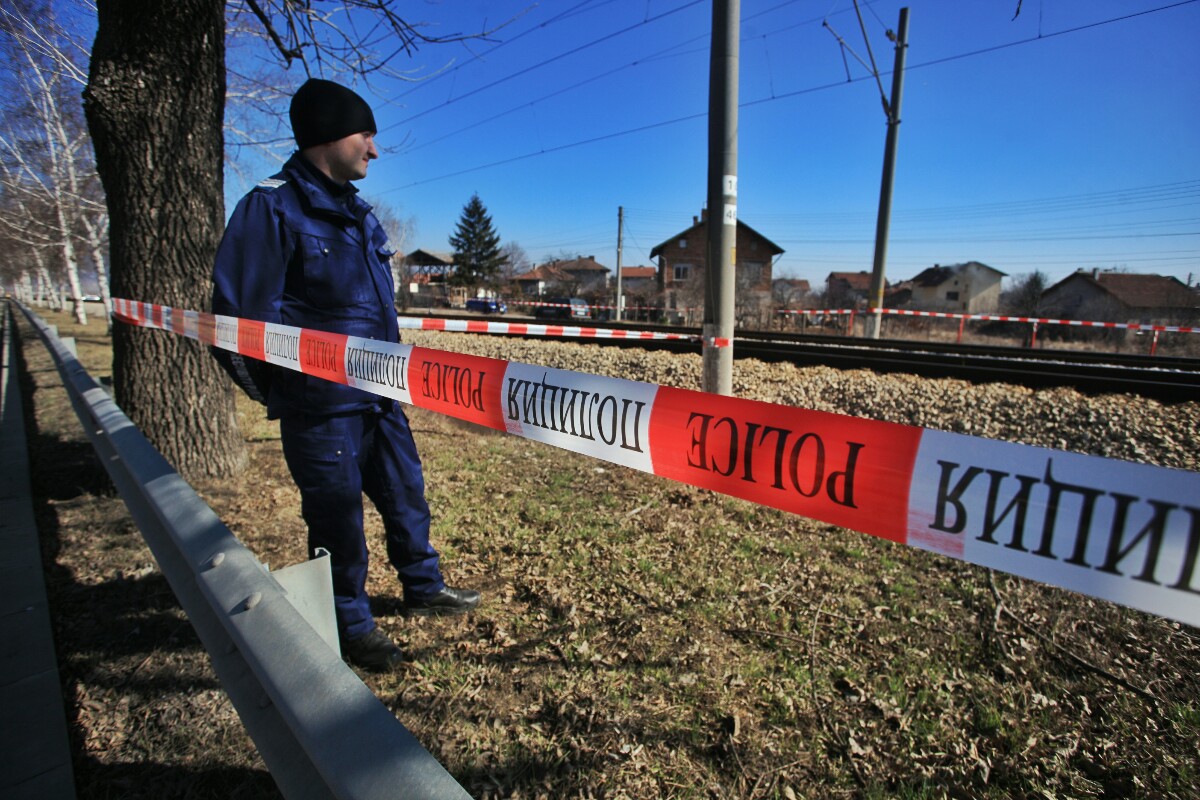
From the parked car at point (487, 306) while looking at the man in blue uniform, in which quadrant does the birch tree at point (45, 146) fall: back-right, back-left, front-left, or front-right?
front-right

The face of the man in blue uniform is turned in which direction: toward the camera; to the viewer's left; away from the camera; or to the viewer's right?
to the viewer's right

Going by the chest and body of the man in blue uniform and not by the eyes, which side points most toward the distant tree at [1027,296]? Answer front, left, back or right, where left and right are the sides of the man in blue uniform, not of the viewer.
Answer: left

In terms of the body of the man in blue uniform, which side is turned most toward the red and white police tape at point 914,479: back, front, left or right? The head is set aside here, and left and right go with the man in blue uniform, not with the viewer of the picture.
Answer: front

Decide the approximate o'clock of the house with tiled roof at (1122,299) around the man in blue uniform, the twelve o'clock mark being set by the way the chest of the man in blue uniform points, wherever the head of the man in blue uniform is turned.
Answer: The house with tiled roof is roughly at 10 o'clock from the man in blue uniform.

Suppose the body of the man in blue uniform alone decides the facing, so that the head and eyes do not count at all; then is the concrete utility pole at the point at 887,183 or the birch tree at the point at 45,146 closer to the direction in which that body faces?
the concrete utility pole

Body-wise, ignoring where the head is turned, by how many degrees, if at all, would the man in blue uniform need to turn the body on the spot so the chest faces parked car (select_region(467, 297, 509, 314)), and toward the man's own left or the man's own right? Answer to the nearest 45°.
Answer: approximately 135° to the man's own left

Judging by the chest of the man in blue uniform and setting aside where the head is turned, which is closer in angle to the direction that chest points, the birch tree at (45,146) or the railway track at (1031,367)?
the railway track

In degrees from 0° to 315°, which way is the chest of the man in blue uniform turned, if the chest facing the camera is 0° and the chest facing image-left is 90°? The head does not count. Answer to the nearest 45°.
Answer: approximately 315°

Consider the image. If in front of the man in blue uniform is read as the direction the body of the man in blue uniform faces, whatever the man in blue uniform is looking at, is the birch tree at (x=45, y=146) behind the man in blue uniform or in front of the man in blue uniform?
behind
